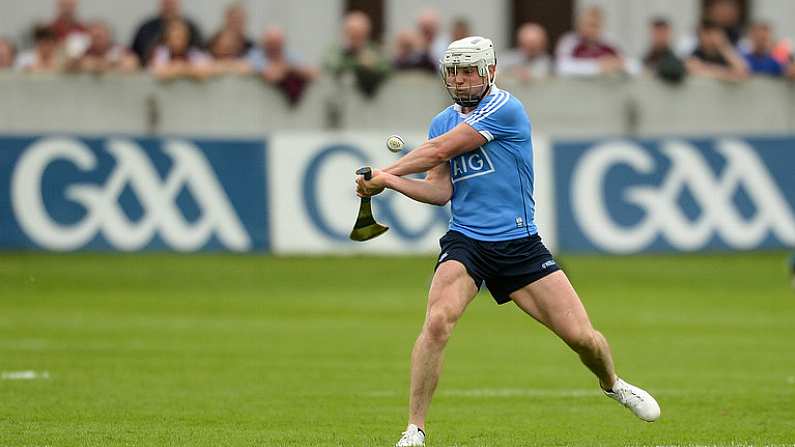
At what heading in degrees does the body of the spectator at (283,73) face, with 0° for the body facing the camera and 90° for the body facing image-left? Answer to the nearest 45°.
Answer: approximately 0°

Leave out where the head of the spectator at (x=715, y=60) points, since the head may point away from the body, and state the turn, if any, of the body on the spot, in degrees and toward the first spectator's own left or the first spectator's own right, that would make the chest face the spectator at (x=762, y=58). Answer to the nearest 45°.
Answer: approximately 135° to the first spectator's own left

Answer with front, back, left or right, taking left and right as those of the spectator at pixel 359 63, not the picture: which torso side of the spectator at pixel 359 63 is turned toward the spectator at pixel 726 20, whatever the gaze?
left

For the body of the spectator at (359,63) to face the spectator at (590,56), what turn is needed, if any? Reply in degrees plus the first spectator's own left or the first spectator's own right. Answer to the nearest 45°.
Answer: approximately 90° to the first spectator's own left
